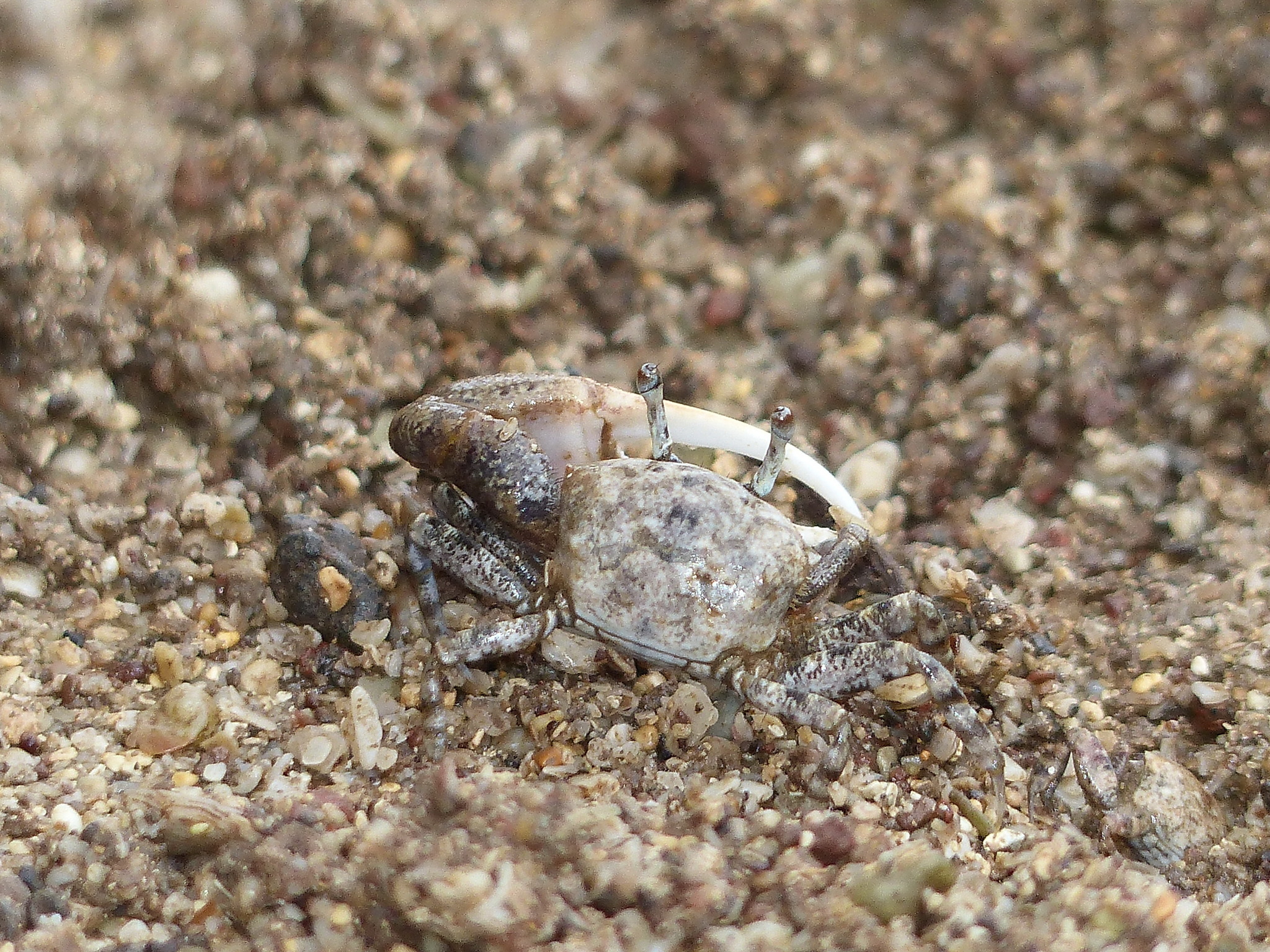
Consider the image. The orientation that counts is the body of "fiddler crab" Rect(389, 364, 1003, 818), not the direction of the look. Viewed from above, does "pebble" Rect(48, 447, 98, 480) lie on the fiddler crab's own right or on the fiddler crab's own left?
on the fiddler crab's own left

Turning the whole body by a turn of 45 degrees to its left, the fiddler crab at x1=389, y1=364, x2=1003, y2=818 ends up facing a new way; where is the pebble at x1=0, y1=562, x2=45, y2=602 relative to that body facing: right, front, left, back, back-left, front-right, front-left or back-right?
left

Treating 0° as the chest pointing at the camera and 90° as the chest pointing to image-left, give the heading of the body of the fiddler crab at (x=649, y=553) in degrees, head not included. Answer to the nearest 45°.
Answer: approximately 225°

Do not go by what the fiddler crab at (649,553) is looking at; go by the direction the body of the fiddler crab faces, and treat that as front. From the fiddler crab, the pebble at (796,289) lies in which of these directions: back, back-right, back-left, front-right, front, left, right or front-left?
front-left

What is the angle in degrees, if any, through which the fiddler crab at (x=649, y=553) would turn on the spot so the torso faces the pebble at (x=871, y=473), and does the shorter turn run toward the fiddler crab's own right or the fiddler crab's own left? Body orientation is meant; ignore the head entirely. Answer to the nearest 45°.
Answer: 0° — it already faces it

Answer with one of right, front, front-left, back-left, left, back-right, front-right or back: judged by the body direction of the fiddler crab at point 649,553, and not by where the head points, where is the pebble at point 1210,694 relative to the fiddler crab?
front-right

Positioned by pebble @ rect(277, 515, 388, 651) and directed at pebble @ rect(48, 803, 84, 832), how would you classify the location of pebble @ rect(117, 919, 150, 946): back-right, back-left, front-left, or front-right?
front-left
